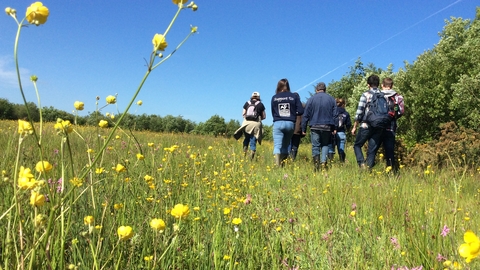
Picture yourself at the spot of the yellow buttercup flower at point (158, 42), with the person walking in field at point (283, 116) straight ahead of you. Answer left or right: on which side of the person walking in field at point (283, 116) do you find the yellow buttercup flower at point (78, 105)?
left

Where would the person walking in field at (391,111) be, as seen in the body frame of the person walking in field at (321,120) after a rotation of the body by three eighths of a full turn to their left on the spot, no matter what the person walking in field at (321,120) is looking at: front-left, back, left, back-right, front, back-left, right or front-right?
back-left

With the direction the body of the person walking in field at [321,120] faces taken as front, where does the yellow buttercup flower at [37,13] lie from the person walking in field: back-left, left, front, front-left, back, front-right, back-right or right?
back

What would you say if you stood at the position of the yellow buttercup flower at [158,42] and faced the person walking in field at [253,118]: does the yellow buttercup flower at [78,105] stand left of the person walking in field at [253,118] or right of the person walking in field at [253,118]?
left

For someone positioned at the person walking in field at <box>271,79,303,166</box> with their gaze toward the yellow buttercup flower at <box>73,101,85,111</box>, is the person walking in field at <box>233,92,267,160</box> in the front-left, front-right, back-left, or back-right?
back-right

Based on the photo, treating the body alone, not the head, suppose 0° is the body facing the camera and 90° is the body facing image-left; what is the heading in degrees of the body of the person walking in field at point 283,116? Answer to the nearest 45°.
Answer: approximately 180°

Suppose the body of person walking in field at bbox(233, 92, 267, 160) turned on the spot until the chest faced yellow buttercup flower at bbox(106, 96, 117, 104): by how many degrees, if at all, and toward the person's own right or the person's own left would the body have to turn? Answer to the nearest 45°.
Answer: approximately 180°

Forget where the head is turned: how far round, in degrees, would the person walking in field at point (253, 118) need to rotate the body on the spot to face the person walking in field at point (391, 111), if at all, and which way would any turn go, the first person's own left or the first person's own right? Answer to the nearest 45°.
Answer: approximately 135° to the first person's own right

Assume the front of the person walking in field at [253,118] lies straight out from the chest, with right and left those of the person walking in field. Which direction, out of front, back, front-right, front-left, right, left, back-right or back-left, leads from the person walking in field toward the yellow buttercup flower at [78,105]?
back

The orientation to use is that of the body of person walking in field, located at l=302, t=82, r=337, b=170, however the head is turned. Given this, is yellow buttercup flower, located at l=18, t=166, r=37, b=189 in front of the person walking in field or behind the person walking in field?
behind

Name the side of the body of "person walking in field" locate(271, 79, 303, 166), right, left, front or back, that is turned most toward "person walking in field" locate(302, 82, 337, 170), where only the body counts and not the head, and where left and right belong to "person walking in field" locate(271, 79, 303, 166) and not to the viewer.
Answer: right

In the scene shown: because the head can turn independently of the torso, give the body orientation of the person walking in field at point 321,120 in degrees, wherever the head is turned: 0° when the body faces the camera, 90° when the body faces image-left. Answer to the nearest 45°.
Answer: approximately 180°

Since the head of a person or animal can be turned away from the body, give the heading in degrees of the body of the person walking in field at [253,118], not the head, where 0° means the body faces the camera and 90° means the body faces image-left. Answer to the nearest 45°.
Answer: approximately 180°

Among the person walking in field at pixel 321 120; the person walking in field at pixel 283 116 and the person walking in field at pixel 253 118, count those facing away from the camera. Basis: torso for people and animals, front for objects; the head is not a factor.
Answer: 3
